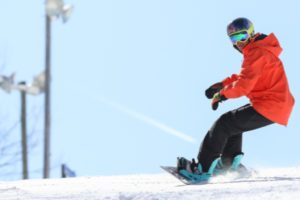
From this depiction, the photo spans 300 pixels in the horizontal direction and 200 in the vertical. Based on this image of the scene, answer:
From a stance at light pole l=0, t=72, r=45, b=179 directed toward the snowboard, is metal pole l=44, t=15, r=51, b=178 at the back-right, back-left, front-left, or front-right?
front-left

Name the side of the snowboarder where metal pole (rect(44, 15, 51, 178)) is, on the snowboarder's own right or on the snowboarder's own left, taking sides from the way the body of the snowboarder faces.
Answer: on the snowboarder's own right

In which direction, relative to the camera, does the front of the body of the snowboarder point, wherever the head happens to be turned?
to the viewer's left
